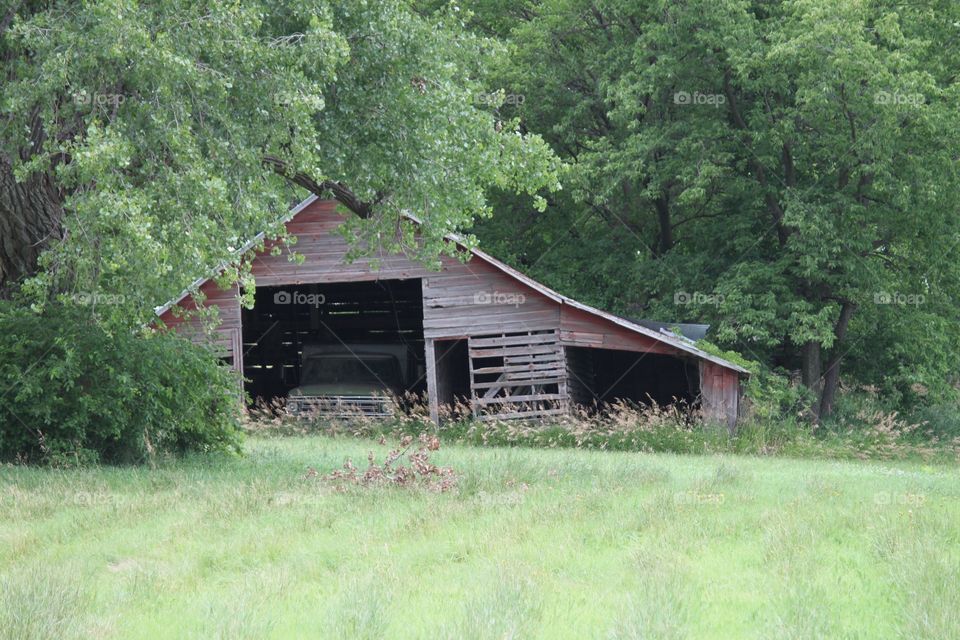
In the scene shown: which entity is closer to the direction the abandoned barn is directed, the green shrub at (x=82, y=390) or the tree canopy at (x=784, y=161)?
the green shrub

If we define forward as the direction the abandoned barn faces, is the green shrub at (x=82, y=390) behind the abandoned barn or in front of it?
in front

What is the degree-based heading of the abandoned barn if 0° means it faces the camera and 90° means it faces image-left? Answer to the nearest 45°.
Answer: approximately 0°

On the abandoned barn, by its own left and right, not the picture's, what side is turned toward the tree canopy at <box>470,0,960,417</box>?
left
